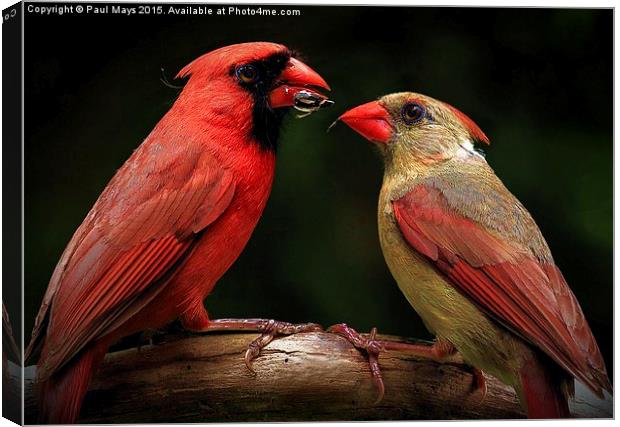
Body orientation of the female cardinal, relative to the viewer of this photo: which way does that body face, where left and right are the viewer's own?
facing to the left of the viewer

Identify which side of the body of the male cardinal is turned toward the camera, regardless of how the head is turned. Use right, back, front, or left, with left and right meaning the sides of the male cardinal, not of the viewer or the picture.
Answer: right

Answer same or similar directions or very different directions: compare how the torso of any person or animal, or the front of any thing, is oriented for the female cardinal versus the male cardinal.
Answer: very different directions

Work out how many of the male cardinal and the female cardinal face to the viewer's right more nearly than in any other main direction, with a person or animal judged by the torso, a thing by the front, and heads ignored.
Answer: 1

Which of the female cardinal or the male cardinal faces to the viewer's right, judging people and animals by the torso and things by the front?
the male cardinal

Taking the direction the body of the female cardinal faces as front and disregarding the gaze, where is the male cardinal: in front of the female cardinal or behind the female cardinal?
in front

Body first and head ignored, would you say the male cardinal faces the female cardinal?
yes
